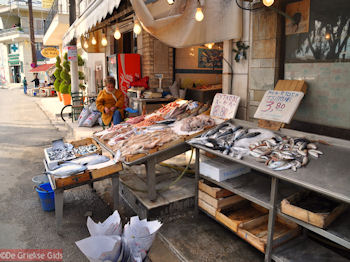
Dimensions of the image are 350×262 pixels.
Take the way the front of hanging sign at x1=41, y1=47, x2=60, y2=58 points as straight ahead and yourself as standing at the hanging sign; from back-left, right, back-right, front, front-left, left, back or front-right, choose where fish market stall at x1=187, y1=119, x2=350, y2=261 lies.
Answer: front

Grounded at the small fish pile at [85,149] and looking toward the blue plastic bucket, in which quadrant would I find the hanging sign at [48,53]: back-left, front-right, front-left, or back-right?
back-right

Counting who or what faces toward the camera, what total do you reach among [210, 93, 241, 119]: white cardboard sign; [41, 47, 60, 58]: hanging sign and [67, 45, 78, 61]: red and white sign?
3

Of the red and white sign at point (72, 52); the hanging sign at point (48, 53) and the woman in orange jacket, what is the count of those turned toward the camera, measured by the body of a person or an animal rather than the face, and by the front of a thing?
3

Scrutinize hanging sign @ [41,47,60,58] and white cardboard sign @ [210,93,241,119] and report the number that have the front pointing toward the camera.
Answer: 2

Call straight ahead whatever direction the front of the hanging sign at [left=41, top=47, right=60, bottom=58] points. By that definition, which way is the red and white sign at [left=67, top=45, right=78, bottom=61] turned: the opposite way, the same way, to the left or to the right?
the same way

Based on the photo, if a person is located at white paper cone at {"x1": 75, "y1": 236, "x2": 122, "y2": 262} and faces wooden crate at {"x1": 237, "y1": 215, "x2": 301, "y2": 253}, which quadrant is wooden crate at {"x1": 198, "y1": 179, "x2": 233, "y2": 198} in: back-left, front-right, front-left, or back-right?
front-left

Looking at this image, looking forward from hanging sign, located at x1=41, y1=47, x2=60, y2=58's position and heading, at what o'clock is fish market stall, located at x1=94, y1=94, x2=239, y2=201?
The fish market stall is roughly at 12 o'clock from the hanging sign.

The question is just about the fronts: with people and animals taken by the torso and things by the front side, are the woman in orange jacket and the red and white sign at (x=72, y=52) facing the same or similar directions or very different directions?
same or similar directions

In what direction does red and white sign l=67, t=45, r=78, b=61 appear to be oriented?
toward the camera

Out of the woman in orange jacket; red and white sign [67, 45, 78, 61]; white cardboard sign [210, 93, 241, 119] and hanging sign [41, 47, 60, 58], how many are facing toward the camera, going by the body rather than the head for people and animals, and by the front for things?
4

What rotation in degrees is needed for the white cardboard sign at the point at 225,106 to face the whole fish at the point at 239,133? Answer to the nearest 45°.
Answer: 0° — it already faces it

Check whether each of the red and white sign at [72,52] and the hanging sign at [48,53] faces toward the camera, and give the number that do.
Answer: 2

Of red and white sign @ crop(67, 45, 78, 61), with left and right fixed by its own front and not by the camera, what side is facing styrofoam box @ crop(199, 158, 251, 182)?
front

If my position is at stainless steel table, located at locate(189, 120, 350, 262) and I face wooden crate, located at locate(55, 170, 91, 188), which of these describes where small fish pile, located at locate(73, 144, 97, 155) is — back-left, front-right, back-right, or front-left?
front-right

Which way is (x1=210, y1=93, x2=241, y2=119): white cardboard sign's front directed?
toward the camera

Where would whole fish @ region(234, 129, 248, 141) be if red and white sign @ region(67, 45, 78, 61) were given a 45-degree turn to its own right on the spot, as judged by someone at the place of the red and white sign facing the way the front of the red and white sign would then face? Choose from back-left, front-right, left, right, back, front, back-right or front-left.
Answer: front-left

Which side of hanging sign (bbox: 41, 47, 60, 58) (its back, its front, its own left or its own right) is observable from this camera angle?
front

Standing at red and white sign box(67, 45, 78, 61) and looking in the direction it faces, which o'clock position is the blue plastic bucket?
The blue plastic bucket is roughly at 12 o'clock from the red and white sign.
